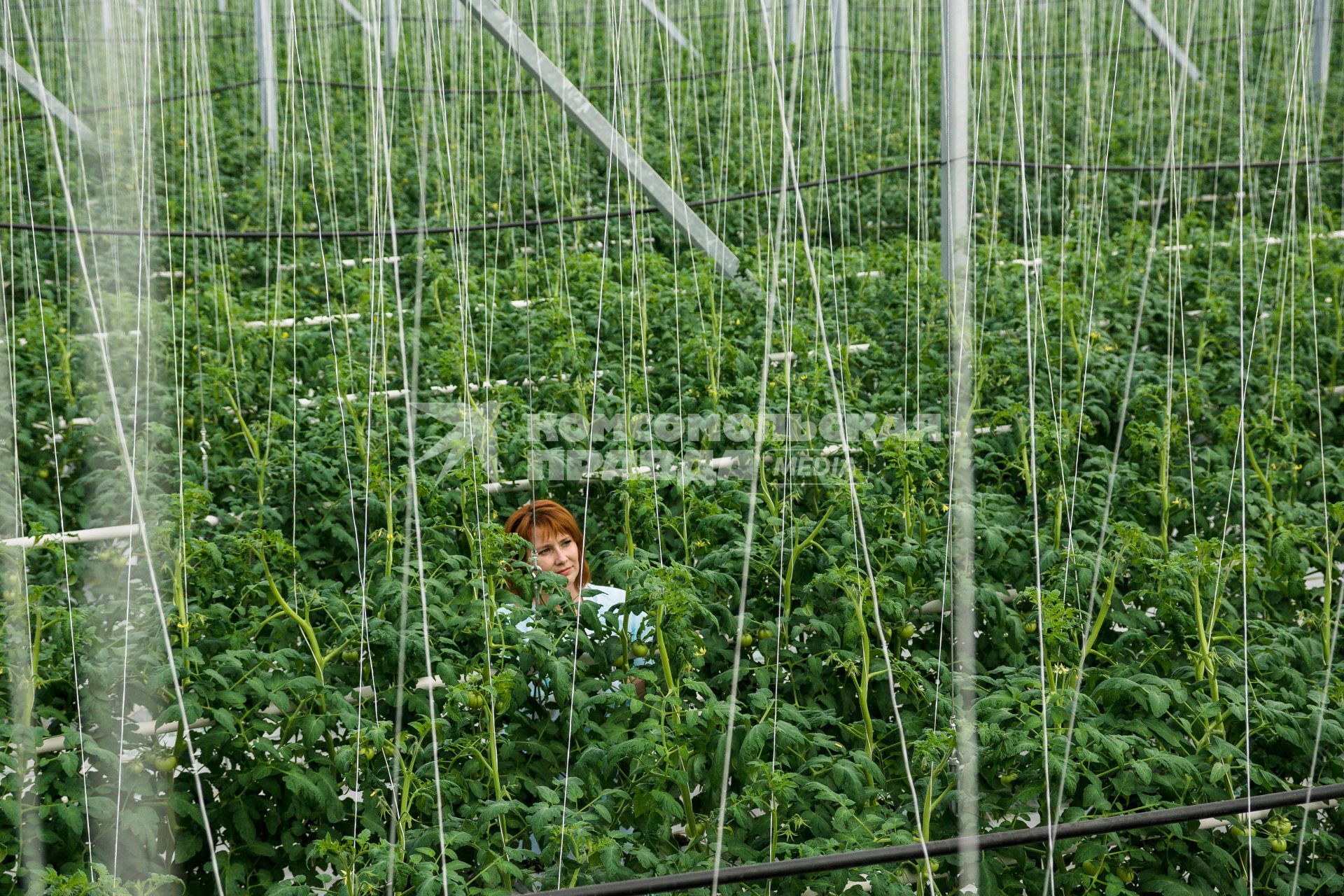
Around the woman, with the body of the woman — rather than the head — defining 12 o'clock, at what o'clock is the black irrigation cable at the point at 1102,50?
The black irrigation cable is roughly at 7 o'clock from the woman.

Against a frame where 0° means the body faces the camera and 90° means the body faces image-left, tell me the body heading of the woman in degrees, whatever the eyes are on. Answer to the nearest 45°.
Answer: approximately 0°

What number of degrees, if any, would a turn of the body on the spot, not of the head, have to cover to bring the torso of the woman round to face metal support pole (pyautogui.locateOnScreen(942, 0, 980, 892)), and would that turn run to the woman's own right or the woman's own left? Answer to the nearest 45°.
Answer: approximately 45° to the woman's own left

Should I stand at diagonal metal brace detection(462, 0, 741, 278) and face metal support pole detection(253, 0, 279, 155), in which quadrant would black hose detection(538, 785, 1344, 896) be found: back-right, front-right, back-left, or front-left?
back-left

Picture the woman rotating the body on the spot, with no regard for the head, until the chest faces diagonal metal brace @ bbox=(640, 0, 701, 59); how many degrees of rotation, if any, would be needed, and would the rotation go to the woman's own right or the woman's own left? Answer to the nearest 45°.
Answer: approximately 180°

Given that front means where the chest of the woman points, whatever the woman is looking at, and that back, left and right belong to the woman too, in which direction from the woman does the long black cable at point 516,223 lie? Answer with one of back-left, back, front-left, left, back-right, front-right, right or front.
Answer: back

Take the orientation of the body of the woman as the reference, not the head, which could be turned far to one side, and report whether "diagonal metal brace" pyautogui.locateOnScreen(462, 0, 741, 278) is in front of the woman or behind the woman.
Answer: behind

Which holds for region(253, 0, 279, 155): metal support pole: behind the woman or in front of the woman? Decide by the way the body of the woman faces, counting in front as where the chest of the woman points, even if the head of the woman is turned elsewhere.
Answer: behind
